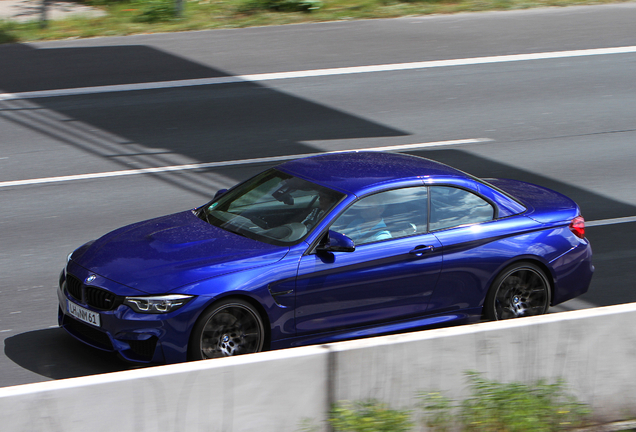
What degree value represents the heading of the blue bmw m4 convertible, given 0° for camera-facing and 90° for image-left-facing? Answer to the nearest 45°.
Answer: approximately 45°
